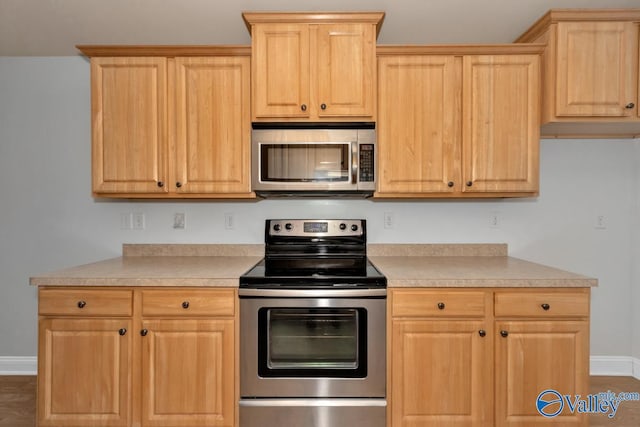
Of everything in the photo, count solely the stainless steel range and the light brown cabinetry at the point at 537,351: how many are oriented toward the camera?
2

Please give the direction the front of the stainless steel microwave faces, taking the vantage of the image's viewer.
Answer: facing the viewer

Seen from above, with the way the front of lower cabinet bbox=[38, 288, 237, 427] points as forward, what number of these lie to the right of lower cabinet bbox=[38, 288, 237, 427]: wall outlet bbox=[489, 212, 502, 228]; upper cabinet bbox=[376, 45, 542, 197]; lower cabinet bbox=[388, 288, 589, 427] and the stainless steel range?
0

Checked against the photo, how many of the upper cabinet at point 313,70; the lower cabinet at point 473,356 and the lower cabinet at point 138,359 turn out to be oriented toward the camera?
3

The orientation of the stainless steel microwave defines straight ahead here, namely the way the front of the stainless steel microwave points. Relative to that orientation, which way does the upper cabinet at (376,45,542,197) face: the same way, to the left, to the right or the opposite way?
the same way

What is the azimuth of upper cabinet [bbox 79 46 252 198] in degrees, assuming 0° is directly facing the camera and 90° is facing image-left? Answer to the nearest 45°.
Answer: approximately 0°

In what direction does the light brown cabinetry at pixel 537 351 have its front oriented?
toward the camera

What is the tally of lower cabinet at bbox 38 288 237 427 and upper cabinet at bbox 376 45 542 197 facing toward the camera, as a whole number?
2

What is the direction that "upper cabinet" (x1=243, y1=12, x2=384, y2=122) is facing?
toward the camera

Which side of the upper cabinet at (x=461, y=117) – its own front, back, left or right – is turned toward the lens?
front
